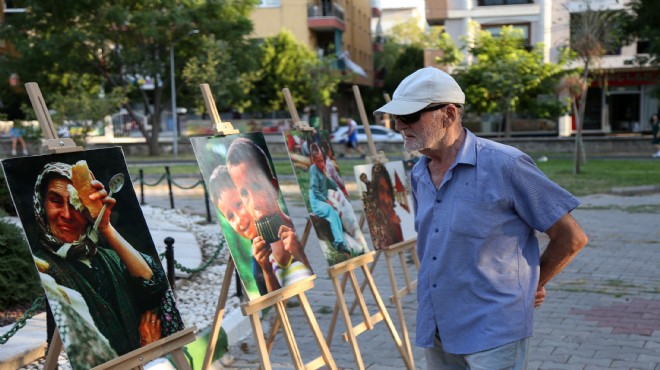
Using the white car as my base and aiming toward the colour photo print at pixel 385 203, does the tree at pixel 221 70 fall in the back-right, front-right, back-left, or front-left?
front-right

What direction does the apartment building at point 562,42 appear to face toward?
toward the camera

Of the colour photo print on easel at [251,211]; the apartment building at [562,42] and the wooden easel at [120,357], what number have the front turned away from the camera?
0

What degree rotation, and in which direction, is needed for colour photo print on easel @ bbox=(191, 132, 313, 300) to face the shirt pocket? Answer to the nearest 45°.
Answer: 0° — it already faces it

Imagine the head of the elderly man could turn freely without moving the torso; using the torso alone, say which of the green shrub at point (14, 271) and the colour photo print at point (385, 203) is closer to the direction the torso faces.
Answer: the green shrub

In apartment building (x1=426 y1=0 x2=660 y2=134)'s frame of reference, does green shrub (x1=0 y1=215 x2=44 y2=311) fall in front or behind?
in front

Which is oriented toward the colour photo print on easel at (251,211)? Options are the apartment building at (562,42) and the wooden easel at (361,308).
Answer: the apartment building

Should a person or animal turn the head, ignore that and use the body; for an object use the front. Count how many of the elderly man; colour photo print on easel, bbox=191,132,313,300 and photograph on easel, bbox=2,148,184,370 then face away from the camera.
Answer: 0

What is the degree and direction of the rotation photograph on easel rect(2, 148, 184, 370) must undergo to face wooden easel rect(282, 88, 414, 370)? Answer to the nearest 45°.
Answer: approximately 90° to its left

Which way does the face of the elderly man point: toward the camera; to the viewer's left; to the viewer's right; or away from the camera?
to the viewer's left

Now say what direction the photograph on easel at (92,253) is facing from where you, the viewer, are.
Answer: facing the viewer and to the right of the viewer

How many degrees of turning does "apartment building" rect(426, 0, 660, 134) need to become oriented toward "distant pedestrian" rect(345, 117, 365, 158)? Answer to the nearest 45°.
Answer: approximately 45° to its right

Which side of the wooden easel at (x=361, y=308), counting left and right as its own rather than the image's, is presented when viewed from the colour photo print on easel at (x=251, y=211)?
right

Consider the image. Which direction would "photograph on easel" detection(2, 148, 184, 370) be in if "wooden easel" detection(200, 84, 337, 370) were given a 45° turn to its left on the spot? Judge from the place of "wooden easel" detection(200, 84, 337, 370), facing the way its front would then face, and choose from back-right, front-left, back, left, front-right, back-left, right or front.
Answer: back-right

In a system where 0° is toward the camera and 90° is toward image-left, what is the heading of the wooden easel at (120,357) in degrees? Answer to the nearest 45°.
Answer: approximately 315°

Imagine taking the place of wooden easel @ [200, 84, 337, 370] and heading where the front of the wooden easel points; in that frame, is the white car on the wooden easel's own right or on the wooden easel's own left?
on the wooden easel's own left

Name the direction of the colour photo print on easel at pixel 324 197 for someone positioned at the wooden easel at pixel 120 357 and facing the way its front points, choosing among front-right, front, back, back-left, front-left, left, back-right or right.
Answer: left

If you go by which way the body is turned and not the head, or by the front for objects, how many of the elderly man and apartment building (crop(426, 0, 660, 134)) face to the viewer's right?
0
